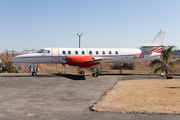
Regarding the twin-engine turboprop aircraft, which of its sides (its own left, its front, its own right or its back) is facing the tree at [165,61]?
back

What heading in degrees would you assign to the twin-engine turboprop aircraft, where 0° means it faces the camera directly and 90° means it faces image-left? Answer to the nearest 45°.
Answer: approximately 90°
